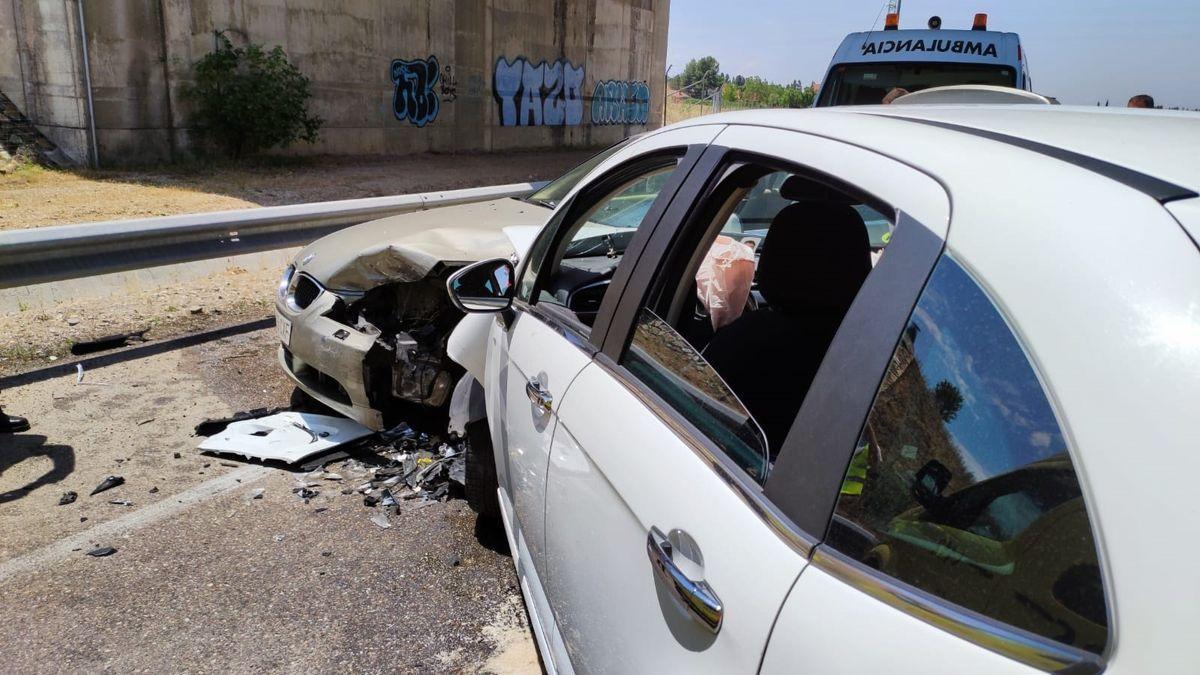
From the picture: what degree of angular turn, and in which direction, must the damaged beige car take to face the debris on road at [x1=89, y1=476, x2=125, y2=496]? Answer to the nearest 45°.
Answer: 0° — it already faces it

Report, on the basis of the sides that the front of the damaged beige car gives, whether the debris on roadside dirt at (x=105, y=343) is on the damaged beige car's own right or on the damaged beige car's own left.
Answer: on the damaged beige car's own right

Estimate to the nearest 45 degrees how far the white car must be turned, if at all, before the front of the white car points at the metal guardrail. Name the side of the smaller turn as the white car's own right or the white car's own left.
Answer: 0° — it already faces it

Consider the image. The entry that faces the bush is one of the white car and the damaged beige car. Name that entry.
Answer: the white car

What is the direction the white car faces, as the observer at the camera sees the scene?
facing away from the viewer and to the left of the viewer

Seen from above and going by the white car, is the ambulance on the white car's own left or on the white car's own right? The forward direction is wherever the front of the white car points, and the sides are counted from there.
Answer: on the white car's own right

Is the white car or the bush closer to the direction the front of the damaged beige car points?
the white car

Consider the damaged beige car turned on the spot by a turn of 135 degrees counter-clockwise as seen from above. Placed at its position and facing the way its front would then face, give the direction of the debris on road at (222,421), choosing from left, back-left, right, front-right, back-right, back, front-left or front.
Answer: back

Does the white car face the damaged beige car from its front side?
yes

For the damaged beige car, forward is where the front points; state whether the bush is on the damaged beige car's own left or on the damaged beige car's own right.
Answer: on the damaged beige car's own right
